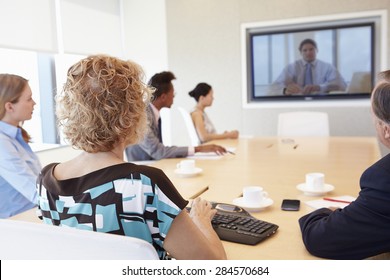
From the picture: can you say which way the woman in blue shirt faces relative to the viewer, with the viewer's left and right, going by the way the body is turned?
facing to the right of the viewer

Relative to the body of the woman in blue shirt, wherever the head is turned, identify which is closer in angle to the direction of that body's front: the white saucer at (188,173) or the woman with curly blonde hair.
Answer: the white saucer

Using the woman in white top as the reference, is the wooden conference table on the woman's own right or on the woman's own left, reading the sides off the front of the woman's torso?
on the woman's own right

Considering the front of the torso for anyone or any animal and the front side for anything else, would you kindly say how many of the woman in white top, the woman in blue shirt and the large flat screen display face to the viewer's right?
2

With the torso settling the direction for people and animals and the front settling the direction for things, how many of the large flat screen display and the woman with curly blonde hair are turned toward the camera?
1

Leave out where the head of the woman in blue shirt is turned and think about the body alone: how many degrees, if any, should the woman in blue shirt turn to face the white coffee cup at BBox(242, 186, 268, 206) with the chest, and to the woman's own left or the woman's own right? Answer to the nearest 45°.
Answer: approximately 45° to the woman's own right

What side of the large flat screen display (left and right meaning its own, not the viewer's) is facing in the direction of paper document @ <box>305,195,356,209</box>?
front

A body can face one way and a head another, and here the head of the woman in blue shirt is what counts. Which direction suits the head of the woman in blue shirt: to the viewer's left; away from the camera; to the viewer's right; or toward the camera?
to the viewer's right

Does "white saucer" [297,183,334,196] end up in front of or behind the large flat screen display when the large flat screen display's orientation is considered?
in front

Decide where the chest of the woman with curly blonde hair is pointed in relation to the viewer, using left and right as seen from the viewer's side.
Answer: facing away from the viewer and to the right of the viewer

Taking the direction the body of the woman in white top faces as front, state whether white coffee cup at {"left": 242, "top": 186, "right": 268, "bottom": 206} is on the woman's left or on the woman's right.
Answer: on the woman's right

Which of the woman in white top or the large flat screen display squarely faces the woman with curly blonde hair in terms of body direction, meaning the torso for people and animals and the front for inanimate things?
the large flat screen display

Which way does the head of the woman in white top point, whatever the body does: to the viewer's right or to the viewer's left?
to the viewer's right

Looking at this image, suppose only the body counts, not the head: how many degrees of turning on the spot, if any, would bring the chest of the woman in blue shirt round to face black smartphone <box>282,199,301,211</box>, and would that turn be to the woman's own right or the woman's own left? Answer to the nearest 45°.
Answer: approximately 45° to the woman's own right

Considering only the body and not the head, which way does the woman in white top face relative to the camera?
to the viewer's right

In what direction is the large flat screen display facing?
toward the camera
